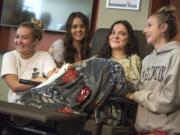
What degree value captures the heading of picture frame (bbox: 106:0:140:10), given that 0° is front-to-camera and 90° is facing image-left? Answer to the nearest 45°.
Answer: approximately 0°

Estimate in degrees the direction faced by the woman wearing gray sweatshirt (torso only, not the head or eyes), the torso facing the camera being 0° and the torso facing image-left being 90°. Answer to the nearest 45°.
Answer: approximately 45°

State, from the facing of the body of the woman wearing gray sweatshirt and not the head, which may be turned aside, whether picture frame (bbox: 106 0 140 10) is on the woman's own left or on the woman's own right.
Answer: on the woman's own right

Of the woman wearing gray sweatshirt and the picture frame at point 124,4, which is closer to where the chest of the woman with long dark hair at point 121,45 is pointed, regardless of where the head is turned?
the woman wearing gray sweatshirt

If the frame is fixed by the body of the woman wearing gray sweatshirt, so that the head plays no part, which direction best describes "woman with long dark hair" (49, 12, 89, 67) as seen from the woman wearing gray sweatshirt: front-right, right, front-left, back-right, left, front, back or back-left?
right

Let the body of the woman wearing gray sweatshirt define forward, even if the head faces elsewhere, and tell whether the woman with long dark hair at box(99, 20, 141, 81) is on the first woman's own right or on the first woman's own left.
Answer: on the first woman's own right

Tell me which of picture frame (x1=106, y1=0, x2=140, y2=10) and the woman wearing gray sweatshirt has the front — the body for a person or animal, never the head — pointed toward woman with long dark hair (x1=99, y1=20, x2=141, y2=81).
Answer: the picture frame

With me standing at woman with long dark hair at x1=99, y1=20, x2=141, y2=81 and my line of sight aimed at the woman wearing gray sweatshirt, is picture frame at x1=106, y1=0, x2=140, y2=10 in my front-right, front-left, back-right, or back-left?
back-left
